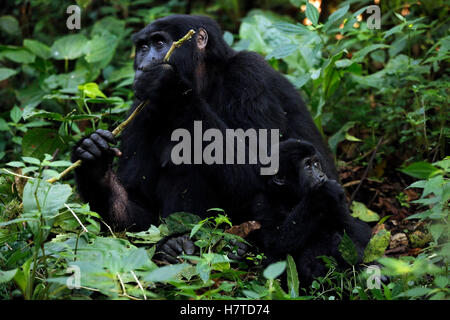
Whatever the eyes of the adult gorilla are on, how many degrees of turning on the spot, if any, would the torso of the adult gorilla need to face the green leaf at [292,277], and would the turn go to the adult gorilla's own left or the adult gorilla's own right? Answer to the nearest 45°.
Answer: approximately 90° to the adult gorilla's own left

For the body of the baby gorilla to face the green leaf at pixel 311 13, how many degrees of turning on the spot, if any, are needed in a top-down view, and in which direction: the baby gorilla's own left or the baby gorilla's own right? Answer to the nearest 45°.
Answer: approximately 135° to the baby gorilla's own left

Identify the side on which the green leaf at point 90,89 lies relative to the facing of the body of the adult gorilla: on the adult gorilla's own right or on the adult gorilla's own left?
on the adult gorilla's own right

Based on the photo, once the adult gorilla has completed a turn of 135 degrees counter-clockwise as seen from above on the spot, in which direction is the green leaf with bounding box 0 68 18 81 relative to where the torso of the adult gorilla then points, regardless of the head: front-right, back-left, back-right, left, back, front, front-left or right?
back-left

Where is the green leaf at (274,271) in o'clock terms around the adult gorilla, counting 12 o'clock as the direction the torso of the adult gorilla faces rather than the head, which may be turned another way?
The green leaf is roughly at 10 o'clock from the adult gorilla.

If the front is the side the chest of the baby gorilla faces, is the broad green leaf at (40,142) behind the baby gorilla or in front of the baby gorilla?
behind

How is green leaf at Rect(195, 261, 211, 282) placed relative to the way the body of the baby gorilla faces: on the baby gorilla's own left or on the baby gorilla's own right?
on the baby gorilla's own right

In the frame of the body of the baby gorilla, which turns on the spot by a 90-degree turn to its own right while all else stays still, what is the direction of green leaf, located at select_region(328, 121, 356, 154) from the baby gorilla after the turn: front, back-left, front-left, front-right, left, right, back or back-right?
back-right

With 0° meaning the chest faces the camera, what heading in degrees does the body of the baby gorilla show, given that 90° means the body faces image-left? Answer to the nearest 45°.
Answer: approximately 315°

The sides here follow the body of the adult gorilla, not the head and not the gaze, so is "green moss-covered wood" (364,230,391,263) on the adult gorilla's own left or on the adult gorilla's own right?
on the adult gorilla's own left

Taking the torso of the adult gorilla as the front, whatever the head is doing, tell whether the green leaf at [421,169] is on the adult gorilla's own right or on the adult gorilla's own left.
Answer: on the adult gorilla's own left
